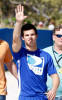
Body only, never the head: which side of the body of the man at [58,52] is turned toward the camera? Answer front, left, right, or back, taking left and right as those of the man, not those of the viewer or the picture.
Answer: front

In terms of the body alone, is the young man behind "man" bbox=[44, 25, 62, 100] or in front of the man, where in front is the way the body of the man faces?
in front

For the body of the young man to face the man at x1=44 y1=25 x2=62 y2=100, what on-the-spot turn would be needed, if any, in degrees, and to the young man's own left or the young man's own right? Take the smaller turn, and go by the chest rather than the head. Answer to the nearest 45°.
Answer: approximately 135° to the young man's own left

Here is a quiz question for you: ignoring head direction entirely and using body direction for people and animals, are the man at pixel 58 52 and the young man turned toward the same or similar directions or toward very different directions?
same or similar directions

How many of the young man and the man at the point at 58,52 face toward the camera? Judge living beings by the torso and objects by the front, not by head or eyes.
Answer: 2

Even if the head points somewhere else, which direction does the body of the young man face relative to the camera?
toward the camera

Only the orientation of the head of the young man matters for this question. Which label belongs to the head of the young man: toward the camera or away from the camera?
toward the camera
